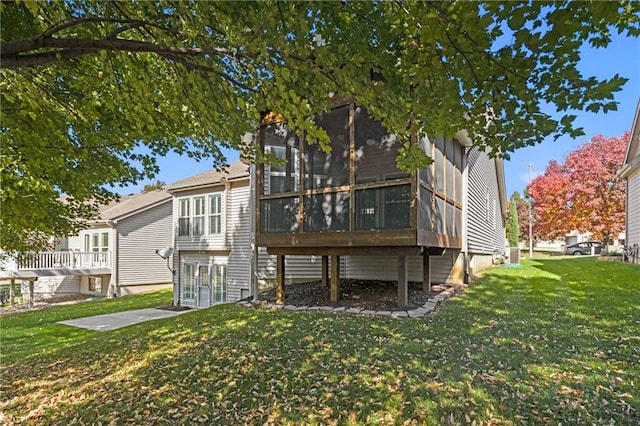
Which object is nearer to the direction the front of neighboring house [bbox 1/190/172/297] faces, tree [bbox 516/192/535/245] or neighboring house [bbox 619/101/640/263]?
the tree

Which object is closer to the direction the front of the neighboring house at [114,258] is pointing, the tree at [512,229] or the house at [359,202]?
the tree

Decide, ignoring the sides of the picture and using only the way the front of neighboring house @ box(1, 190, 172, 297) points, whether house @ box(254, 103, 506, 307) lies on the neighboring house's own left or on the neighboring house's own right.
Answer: on the neighboring house's own right

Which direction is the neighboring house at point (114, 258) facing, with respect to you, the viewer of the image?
facing away from the viewer and to the right of the viewer

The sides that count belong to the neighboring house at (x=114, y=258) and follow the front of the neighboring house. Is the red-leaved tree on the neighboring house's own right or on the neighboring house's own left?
on the neighboring house's own right

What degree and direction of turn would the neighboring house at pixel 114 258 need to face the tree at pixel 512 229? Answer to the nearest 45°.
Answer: approximately 45° to its right

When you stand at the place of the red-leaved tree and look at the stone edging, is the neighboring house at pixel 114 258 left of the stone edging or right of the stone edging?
right

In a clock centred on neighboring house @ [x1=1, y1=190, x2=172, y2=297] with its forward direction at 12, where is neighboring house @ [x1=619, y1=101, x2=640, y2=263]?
neighboring house @ [x1=619, y1=101, x2=640, y2=263] is roughly at 3 o'clock from neighboring house @ [x1=1, y1=190, x2=172, y2=297].

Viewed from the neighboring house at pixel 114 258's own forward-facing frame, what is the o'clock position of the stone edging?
The stone edging is roughly at 4 o'clock from the neighboring house.

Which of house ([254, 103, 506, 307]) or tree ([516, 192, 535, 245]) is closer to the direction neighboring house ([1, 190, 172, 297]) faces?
the tree

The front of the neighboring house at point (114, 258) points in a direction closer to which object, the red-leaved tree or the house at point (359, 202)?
the red-leaved tree
